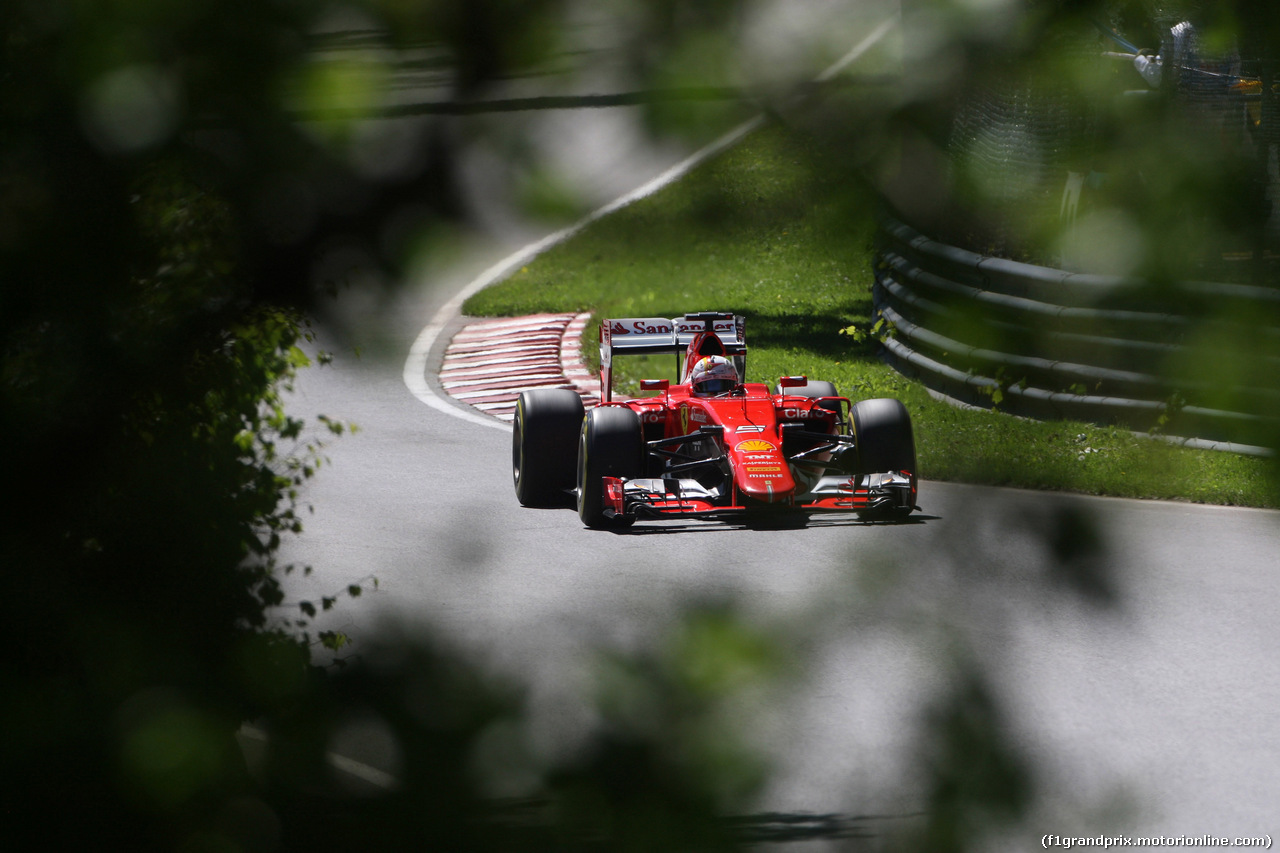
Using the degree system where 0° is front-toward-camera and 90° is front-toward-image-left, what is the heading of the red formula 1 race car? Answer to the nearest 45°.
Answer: approximately 0°
